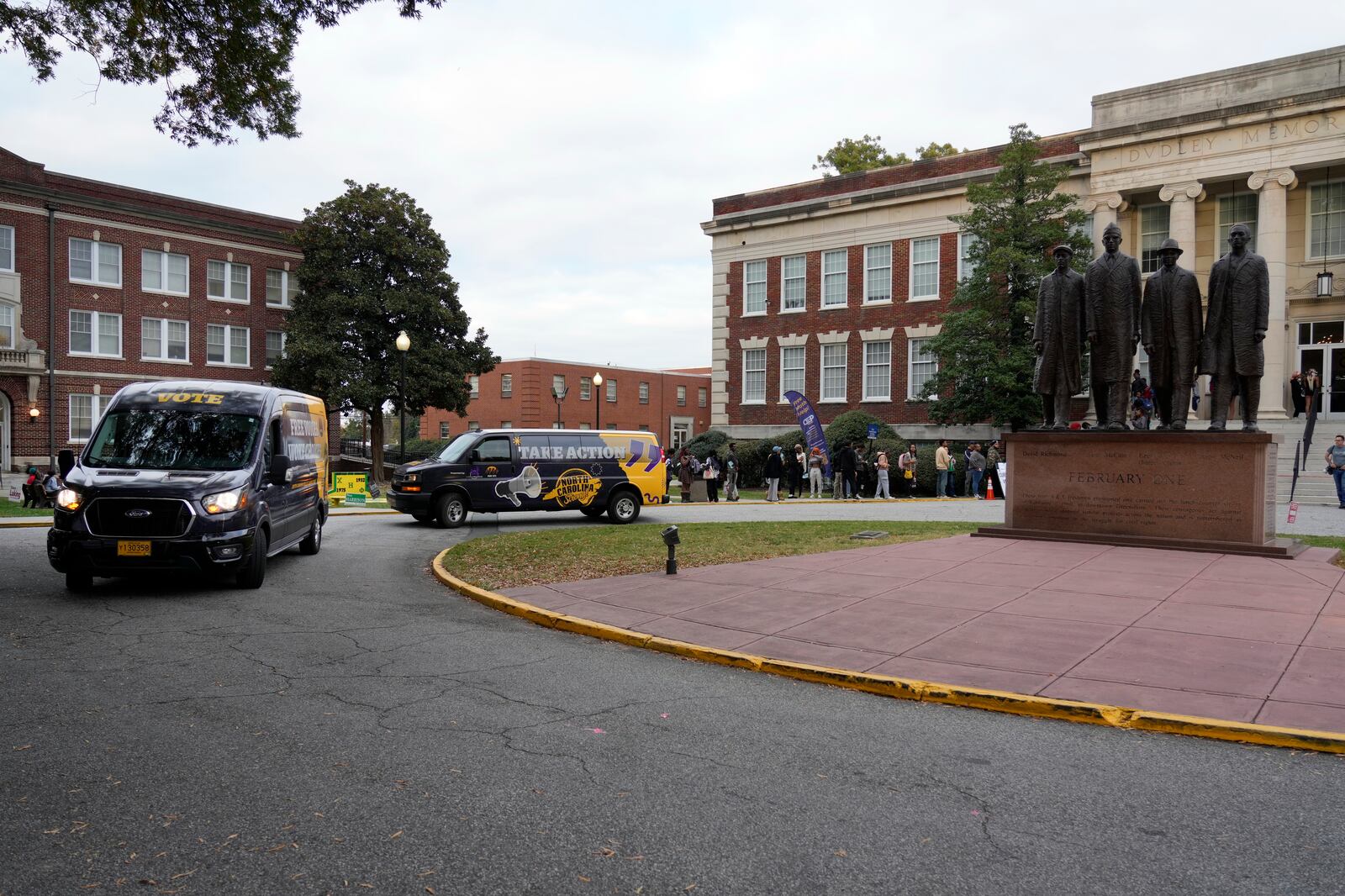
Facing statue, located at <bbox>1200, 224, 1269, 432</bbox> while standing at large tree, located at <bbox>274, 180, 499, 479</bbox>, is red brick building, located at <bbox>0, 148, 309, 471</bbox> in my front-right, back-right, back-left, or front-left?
back-right

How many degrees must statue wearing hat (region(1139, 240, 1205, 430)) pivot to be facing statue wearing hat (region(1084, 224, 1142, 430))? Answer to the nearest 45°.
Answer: approximately 90° to its right

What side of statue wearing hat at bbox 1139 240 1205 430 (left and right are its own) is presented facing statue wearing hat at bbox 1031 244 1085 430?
right

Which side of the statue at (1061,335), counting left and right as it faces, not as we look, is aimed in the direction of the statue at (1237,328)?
left

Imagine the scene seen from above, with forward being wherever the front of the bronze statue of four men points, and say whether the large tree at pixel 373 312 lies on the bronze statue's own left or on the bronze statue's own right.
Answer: on the bronze statue's own right

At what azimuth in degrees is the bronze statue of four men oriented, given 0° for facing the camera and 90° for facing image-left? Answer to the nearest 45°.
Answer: approximately 0°

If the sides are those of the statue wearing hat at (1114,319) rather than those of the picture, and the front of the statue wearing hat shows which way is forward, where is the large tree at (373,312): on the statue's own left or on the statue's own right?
on the statue's own right

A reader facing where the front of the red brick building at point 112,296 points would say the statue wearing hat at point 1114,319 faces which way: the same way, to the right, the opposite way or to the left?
to the right
